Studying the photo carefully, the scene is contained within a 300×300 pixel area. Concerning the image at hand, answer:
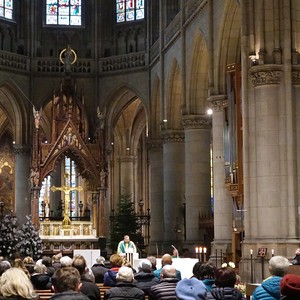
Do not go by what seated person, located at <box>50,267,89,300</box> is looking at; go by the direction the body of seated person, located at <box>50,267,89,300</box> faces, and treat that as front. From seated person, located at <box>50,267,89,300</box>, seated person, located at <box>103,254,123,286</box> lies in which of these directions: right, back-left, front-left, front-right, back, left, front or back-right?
front

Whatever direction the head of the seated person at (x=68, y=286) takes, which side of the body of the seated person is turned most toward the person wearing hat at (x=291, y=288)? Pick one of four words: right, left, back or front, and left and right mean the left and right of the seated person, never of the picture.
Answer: right

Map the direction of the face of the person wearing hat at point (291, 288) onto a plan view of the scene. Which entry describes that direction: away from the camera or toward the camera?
away from the camera

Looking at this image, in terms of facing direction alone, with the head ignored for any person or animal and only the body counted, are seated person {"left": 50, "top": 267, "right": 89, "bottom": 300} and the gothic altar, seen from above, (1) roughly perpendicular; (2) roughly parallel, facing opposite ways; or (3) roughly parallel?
roughly parallel, facing opposite ways

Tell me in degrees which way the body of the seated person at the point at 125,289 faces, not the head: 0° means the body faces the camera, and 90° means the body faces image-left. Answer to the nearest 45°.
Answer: approximately 180°

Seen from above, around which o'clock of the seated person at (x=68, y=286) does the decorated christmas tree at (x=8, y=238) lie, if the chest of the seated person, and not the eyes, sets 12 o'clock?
The decorated christmas tree is roughly at 12 o'clock from the seated person.

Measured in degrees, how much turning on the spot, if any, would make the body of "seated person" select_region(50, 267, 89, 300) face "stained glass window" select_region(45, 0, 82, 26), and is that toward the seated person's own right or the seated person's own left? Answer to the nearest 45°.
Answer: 0° — they already face it

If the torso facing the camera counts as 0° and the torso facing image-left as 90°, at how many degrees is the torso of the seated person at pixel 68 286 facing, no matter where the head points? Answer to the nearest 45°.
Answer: approximately 180°

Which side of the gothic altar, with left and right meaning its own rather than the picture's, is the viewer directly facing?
front

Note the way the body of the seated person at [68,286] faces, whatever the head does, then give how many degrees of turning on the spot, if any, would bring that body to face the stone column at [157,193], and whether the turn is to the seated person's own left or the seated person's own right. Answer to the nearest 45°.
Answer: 0° — they already face it

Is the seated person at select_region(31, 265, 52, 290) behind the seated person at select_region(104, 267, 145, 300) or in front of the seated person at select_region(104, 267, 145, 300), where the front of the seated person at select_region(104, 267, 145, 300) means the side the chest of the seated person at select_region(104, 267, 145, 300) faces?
in front

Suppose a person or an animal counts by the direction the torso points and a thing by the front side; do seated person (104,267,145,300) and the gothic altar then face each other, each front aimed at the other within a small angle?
yes

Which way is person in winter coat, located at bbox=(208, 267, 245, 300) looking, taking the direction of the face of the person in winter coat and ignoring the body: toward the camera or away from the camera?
away from the camera

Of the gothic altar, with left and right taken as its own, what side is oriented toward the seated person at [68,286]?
front

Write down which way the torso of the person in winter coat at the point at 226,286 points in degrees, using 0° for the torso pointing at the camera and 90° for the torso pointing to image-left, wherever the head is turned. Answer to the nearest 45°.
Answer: approximately 180°

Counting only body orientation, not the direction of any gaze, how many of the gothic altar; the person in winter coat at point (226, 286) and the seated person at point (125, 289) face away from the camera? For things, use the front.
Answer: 2

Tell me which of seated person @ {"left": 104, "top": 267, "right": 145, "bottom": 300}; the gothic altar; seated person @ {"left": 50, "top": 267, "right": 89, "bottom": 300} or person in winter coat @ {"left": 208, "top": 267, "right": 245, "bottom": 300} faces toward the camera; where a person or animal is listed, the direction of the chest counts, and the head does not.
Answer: the gothic altar

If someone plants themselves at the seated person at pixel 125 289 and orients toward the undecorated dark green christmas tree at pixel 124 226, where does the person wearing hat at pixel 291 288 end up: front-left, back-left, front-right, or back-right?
back-right

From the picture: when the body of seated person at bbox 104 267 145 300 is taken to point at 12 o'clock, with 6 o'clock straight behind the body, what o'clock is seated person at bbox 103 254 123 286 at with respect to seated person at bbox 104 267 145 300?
seated person at bbox 103 254 123 286 is roughly at 12 o'clock from seated person at bbox 104 267 145 300.

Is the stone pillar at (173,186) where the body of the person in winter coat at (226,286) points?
yes

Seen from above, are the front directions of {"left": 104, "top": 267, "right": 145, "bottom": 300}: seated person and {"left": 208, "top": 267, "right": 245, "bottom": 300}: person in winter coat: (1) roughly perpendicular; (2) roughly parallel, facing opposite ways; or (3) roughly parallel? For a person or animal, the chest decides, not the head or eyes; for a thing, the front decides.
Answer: roughly parallel
